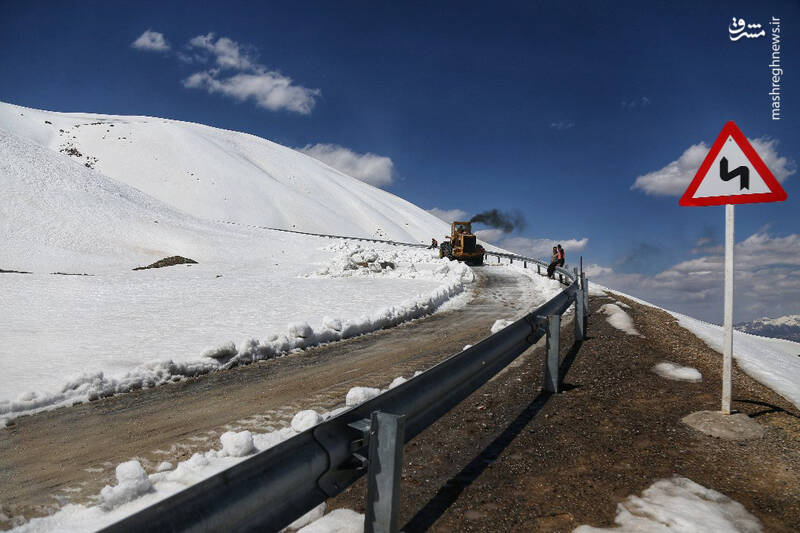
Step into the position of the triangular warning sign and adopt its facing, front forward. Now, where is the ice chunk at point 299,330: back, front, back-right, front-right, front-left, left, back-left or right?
right

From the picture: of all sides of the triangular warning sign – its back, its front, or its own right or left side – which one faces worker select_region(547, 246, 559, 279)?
back

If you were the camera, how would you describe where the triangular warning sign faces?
facing the viewer

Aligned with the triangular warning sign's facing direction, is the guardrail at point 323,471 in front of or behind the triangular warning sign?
in front

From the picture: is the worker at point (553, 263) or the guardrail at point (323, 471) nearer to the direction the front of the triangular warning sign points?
the guardrail

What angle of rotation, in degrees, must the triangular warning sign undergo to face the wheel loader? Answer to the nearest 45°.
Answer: approximately 135° to its right
